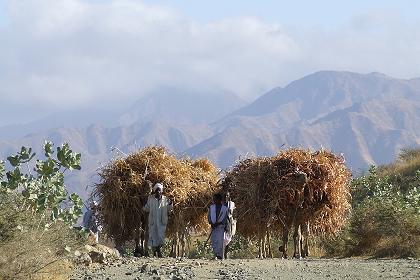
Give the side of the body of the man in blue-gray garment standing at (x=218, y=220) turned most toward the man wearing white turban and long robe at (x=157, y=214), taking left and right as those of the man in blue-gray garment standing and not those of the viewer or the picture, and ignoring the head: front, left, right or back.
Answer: right

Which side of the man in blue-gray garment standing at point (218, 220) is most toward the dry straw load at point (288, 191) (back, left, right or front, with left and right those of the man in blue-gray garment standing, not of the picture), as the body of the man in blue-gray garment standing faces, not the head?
left

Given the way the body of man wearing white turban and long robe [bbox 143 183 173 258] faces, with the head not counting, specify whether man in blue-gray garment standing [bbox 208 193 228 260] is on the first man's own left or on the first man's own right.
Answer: on the first man's own left

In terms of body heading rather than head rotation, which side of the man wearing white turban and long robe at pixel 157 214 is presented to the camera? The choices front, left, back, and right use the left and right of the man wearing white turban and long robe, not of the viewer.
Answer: front

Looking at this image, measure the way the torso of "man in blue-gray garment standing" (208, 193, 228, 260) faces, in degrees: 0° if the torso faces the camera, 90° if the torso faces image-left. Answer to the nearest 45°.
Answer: approximately 0°

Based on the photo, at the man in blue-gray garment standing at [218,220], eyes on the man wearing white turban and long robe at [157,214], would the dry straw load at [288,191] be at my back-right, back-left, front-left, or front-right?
back-right

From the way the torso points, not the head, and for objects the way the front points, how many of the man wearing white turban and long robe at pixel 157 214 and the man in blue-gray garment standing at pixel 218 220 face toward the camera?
2

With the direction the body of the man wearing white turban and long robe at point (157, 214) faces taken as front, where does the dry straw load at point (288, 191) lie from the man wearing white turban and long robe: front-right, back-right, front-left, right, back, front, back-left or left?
left

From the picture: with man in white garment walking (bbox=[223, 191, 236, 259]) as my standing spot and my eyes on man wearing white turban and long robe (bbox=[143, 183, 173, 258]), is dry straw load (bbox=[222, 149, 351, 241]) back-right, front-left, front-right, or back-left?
back-right

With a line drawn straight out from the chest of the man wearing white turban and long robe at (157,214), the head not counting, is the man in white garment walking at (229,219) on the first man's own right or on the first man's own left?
on the first man's own left
